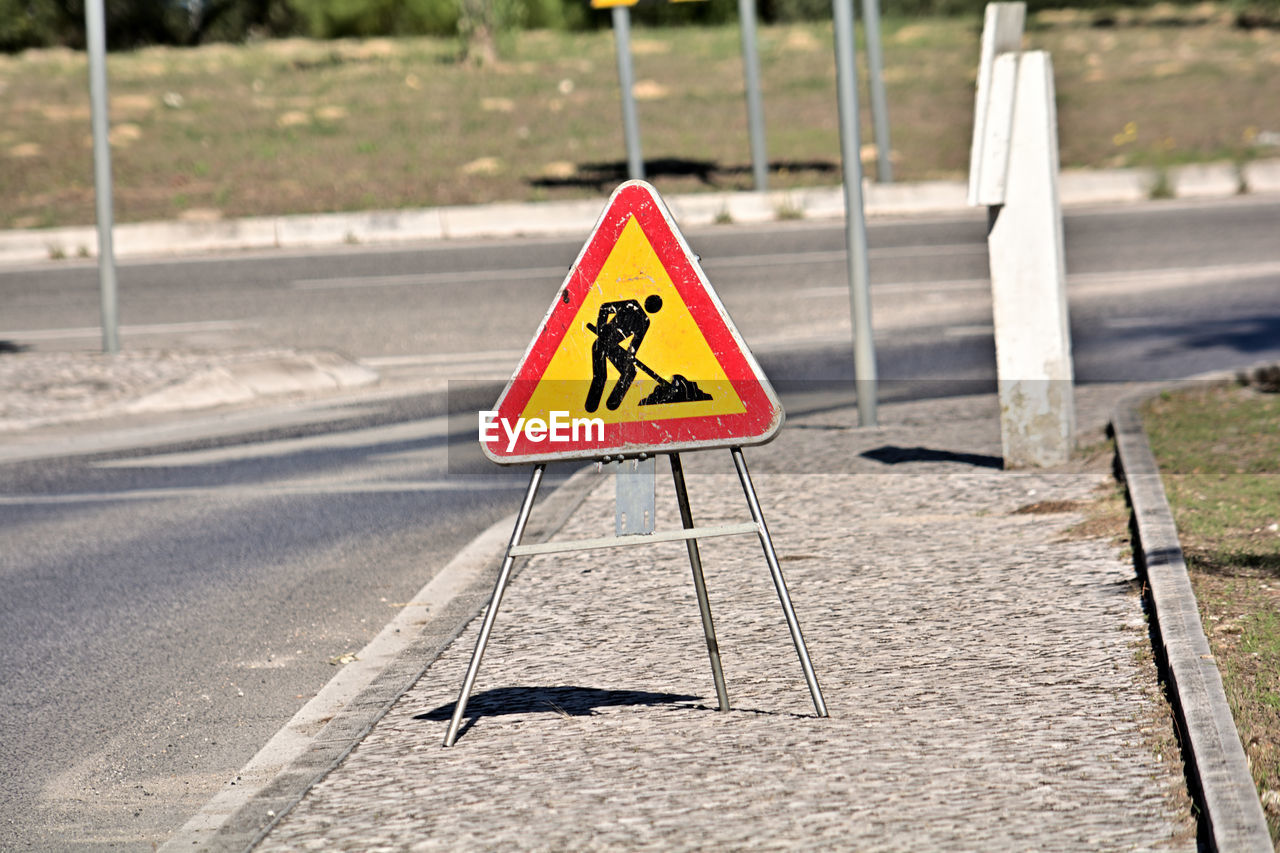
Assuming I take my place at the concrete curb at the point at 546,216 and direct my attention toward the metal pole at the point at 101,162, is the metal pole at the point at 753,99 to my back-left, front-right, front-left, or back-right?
back-left

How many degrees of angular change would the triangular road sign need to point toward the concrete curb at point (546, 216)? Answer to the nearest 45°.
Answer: approximately 180°

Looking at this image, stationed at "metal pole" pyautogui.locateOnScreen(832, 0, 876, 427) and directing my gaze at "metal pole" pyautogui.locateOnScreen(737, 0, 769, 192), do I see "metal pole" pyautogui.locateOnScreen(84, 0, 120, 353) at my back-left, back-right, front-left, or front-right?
front-left

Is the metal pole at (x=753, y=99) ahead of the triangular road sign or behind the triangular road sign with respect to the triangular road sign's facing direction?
behind

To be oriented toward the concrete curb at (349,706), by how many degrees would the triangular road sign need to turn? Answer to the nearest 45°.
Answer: approximately 135° to its right

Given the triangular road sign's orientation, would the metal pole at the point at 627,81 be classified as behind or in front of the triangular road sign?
behind

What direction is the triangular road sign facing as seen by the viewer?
toward the camera

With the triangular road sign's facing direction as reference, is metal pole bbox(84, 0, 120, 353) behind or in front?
behind

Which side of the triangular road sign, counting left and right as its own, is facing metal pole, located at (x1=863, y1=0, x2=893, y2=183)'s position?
back
